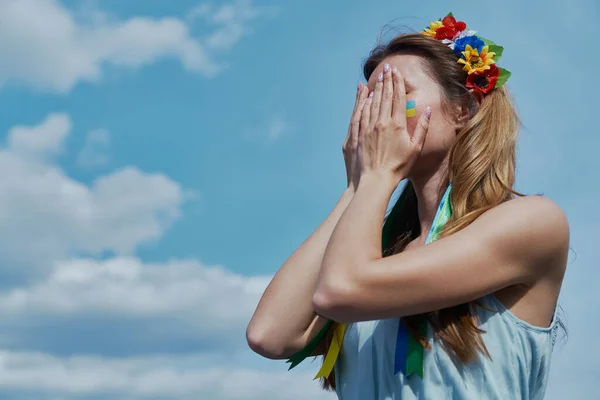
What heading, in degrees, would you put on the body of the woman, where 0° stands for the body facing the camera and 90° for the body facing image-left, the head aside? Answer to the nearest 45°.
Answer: approximately 45°
